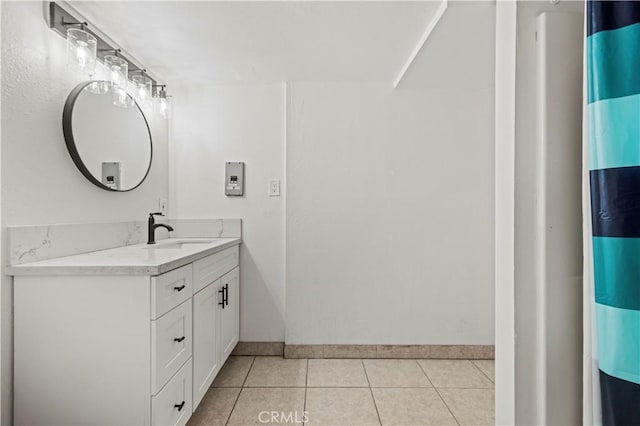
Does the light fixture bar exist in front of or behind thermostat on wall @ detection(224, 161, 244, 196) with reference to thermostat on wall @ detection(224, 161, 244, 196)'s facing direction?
in front

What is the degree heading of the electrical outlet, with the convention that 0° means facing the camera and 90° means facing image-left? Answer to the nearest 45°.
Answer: approximately 0°

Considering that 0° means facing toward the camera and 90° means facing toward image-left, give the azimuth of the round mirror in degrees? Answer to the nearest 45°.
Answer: approximately 315°

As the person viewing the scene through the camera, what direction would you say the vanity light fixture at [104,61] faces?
facing the viewer and to the right of the viewer

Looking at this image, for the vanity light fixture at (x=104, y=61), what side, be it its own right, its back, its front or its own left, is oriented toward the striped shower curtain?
front

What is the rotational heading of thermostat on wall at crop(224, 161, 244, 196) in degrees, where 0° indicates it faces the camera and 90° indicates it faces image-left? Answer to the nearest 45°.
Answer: approximately 0°

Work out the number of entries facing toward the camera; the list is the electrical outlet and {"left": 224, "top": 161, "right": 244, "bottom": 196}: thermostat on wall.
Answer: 2

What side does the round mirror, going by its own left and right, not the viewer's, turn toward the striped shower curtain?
front
